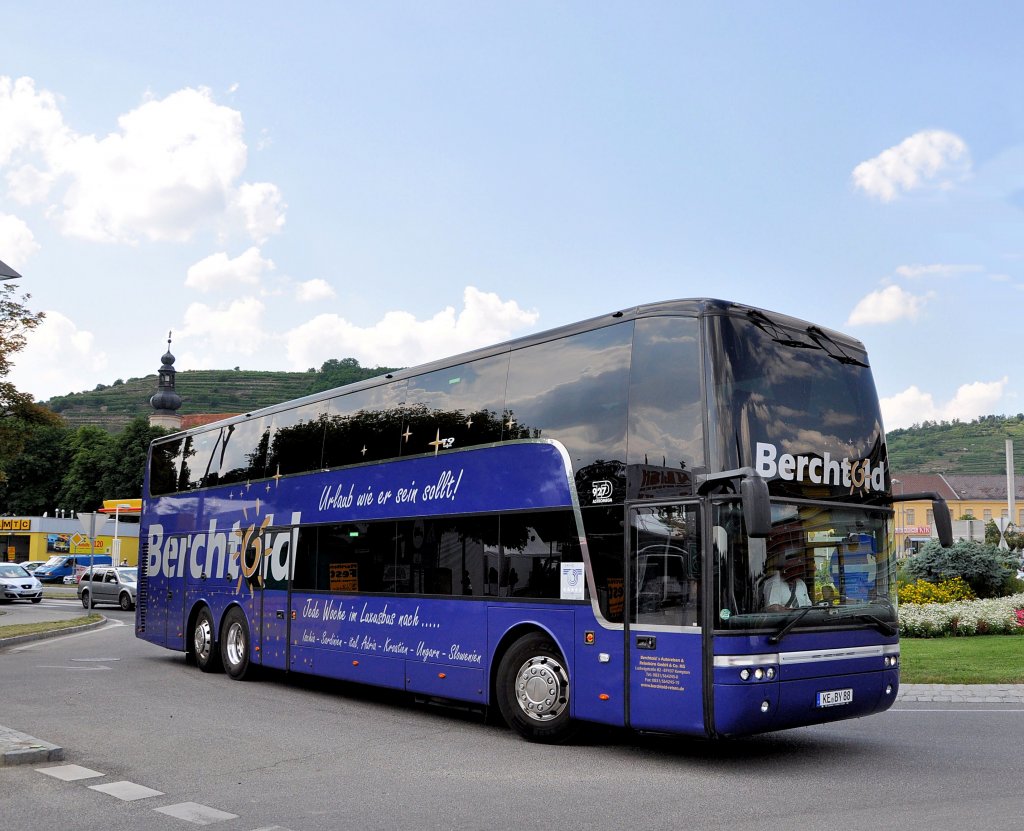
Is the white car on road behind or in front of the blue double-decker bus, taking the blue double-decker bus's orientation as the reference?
behind

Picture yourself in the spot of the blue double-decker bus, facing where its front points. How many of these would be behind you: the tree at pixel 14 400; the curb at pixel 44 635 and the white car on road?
3

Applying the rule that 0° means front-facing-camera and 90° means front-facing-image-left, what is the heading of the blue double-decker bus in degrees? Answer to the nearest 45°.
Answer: approximately 315°

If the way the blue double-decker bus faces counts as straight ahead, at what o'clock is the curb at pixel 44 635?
The curb is roughly at 6 o'clock from the blue double-decker bus.

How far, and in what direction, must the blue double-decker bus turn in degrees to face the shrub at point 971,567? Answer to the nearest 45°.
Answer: approximately 90° to its left

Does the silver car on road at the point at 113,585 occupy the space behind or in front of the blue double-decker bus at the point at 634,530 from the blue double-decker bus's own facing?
behind

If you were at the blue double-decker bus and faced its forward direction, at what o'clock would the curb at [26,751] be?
The curb is roughly at 4 o'clock from the blue double-decker bus.

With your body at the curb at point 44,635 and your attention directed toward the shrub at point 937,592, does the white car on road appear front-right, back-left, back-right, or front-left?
back-left

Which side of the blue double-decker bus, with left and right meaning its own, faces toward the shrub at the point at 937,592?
left

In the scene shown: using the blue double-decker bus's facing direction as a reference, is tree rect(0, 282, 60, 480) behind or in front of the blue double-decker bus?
behind
